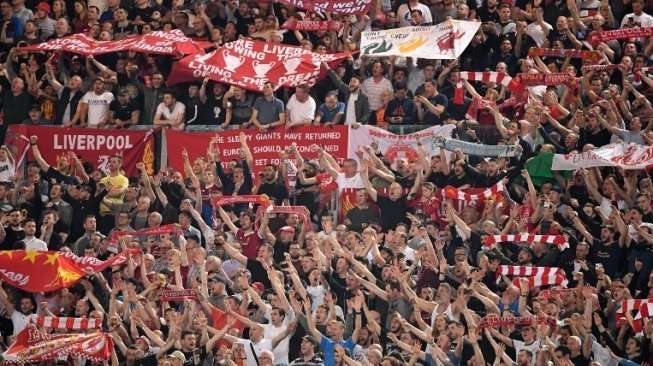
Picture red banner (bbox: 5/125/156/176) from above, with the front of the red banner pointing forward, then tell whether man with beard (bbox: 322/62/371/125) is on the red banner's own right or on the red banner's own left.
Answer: on the red banner's own left

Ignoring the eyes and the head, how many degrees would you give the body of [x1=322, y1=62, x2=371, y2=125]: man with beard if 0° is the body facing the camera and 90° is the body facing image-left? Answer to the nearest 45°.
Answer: approximately 45°

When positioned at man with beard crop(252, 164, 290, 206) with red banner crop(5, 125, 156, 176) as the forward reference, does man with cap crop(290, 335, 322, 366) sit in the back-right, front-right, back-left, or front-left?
back-left

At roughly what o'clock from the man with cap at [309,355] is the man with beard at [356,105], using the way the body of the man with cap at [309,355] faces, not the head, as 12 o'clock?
the man with beard at [356,105] is roughly at 5 o'clock from the man with cap at [309,355].

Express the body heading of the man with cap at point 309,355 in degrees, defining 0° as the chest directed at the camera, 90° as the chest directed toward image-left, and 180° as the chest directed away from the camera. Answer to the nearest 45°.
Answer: approximately 45°
